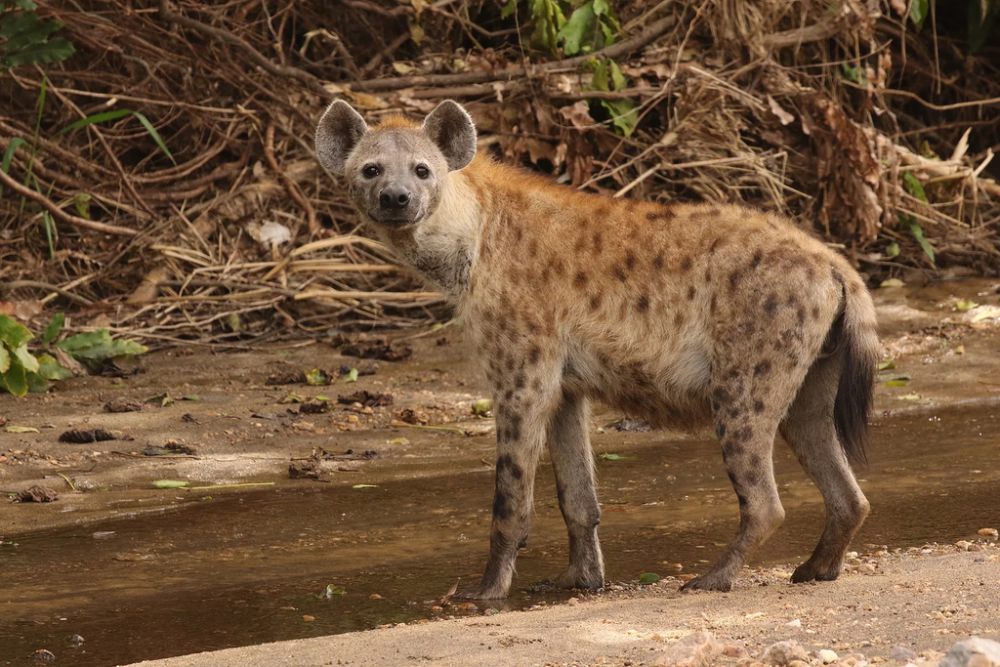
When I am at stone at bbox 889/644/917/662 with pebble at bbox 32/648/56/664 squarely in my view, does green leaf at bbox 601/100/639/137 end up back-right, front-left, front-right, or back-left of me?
front-right

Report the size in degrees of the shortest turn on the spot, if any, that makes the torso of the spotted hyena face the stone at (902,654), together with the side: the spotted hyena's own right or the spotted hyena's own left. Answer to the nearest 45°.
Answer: approximately 90° to the spotted hyena's own left

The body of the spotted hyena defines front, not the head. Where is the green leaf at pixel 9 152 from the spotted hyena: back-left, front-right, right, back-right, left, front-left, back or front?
front-right

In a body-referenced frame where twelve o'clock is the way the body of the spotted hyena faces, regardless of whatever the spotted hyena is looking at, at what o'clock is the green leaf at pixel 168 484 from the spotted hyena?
The green leaf is roughly at 1 o'clock from the spotted hyena.

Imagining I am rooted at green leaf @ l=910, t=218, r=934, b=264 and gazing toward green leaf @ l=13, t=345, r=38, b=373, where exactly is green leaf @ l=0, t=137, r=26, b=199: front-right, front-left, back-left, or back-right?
front-right

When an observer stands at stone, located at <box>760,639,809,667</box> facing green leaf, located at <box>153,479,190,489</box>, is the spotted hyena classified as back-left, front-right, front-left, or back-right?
front-right

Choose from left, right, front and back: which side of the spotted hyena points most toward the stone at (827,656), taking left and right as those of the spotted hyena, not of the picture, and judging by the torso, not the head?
left

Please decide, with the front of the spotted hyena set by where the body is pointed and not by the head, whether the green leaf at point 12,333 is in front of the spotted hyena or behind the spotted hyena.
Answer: in front

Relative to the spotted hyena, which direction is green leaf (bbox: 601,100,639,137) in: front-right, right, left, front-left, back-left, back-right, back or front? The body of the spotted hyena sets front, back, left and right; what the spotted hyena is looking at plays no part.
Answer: right

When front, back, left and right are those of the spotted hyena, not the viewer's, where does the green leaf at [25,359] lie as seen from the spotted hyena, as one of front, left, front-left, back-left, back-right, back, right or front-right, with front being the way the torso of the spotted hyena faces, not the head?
front-right

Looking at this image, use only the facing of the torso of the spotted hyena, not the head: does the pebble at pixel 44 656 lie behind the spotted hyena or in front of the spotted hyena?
in front

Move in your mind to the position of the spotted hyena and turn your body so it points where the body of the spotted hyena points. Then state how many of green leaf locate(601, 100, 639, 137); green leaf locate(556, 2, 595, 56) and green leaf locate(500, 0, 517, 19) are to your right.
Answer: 3

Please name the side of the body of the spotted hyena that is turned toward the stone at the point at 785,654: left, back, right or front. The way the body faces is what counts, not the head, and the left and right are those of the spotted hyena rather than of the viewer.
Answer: left

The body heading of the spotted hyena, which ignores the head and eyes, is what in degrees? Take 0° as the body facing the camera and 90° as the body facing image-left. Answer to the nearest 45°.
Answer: approximately 90°
